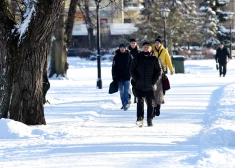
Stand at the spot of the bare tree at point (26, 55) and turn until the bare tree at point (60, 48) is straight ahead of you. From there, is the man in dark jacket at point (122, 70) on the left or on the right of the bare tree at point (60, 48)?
right

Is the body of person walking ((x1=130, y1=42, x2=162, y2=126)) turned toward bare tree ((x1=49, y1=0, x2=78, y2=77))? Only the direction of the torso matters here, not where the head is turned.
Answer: no

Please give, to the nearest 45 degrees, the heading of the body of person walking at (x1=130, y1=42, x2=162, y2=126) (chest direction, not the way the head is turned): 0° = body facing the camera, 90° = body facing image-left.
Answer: approximately 0°

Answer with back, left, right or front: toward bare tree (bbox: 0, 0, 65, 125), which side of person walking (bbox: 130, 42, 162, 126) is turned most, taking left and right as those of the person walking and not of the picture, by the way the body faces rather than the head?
right

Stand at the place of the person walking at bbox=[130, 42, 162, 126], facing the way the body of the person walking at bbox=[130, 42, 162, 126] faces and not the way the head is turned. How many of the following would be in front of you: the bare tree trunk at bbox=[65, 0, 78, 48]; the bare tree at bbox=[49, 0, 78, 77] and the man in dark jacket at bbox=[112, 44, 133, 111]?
0

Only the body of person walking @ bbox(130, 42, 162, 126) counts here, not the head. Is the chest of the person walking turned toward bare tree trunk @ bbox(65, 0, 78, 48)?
no

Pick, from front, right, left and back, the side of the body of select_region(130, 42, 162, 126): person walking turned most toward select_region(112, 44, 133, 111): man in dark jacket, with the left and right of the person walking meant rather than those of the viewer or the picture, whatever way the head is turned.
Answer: back
